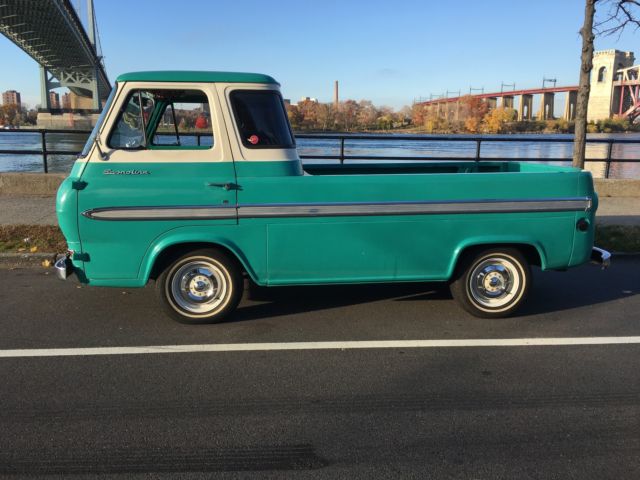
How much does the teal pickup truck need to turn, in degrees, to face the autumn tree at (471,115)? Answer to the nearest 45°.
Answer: approximately 90° to its right

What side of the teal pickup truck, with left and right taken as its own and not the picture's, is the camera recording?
left

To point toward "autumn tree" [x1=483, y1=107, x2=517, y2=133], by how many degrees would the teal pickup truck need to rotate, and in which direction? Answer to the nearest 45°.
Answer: approximately 90° to its right
